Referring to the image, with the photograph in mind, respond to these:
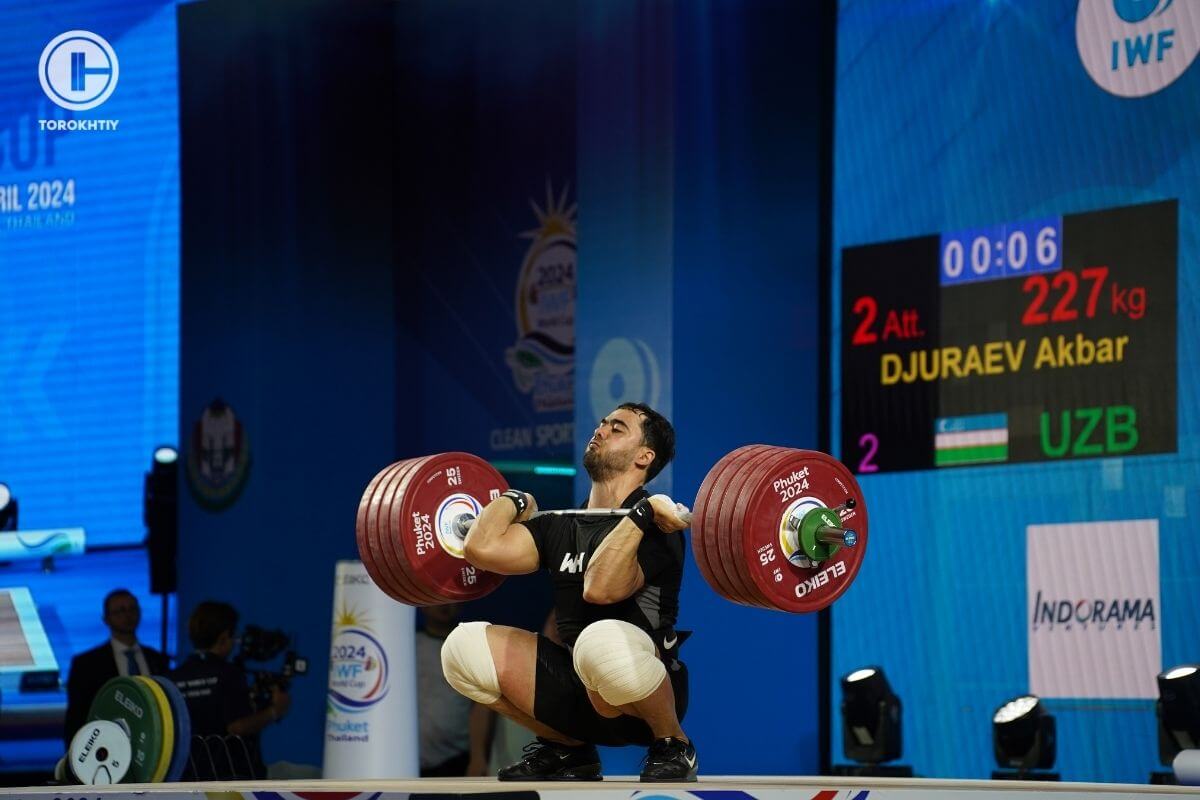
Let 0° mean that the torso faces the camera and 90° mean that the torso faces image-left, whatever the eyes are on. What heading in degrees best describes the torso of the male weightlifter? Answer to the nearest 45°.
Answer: approximately 45°

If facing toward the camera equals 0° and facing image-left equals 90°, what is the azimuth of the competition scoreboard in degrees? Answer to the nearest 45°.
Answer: approximately 45°

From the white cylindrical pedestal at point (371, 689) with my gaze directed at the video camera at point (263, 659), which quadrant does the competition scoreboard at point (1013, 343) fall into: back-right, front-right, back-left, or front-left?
back-right

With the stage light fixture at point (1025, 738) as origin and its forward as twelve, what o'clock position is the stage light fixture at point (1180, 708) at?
the stage light fixture at point (1180, 708) is roughly at 9 o'clock from the stage light fixture at point (1025, 738).

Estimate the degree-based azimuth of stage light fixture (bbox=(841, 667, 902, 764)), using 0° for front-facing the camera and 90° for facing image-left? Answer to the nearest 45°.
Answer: approximately 45°

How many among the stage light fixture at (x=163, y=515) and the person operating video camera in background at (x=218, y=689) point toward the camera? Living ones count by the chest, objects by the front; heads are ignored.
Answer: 1

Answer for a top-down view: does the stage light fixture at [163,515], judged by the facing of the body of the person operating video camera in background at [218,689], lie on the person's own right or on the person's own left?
on the person's own left

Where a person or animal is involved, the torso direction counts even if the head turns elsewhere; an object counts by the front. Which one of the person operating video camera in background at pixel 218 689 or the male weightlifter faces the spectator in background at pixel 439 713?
the person operating video camera in background

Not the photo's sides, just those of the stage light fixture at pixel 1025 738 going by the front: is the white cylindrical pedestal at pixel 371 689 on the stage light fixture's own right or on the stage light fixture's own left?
on the stage light fixture's own right
